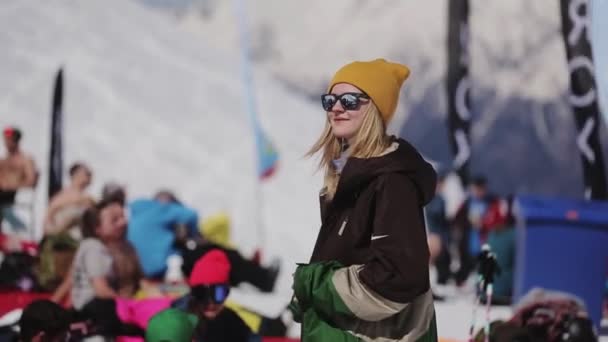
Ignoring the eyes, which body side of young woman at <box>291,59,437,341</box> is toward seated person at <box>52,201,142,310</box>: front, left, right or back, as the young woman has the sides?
right

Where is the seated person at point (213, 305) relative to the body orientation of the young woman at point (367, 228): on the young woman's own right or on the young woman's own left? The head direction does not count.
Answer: on the young woman's own right

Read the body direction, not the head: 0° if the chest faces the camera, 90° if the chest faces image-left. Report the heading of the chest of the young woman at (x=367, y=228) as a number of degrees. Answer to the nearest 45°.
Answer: approximately 45°

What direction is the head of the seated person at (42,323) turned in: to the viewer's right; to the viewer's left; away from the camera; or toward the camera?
away from the camera

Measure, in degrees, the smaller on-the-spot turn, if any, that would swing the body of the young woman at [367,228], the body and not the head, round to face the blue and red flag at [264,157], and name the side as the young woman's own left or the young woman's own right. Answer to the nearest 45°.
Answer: approximately 135° to the young woman's own right
